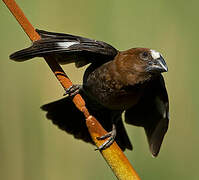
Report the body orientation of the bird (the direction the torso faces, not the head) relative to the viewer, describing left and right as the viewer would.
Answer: facing the viewer and to the right of the viewer
